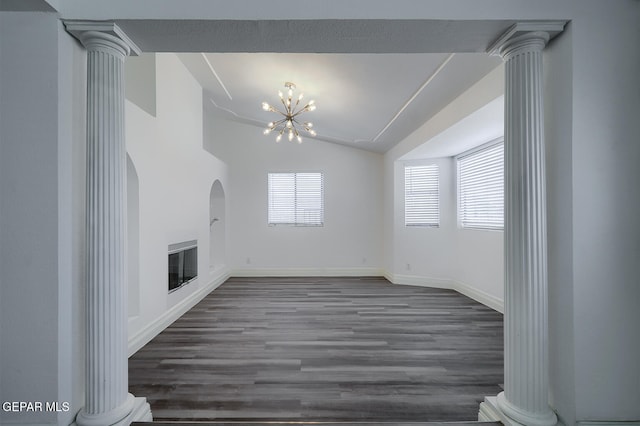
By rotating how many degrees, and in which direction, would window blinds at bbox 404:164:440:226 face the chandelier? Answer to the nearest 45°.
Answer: approximately 45° to its right

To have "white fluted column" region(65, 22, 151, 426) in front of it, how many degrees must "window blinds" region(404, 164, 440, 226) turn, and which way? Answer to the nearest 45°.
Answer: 0° — it already faces it

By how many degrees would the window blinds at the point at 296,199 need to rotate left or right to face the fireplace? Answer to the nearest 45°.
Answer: approximately 45° to its right

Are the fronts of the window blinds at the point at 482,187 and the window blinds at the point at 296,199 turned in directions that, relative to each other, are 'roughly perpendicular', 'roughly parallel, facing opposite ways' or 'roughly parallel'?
roughly perpendicular
